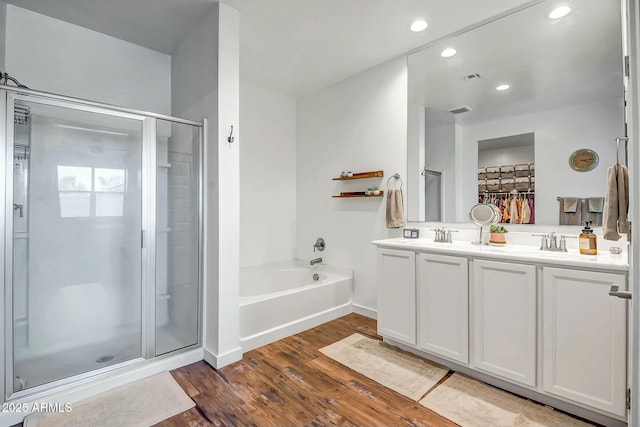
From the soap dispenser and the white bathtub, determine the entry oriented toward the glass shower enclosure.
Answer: the soap dispenser

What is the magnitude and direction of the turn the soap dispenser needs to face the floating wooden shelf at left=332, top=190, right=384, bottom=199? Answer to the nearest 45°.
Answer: approximately 45° to its right

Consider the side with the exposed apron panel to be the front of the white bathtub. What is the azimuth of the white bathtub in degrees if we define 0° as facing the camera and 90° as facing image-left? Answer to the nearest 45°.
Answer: approximately 315°

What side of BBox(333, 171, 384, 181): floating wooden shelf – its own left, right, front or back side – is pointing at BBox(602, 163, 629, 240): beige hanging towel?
left

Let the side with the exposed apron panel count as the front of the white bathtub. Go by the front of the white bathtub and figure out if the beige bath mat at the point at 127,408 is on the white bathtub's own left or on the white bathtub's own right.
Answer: on the white bathtub's own right

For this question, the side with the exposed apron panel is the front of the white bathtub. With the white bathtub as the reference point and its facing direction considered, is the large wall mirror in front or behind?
in front

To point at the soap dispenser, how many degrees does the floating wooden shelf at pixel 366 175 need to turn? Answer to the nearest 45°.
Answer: approximately 90° to its left

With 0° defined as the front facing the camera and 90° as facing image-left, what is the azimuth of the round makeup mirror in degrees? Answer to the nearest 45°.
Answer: approximately 45°
